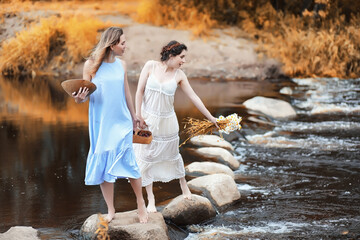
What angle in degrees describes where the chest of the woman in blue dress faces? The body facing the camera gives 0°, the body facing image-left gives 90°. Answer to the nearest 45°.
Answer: approximately 315°

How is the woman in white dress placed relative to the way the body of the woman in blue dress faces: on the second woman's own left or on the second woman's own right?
on the second woman's own left

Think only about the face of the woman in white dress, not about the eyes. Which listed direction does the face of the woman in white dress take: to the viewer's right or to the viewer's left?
to the viewer's right

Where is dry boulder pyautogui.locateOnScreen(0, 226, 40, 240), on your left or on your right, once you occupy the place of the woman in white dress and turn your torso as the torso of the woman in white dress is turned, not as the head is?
on your right

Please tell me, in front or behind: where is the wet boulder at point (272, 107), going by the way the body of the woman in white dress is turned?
behind

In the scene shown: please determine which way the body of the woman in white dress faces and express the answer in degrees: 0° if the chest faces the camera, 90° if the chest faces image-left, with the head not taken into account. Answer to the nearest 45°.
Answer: approximately 0°

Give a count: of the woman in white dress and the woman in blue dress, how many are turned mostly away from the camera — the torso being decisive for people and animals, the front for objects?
0
